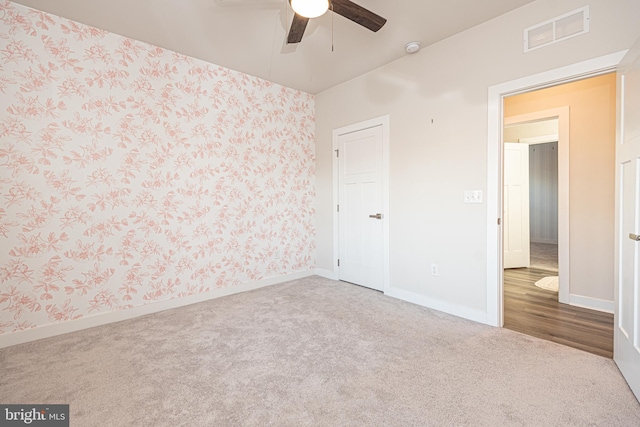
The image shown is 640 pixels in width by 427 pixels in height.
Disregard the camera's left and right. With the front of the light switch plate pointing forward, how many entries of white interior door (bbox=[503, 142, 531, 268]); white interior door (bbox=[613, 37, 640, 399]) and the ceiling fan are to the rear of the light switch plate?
1

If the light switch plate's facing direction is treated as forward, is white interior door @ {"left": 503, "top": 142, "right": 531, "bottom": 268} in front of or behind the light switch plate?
behind

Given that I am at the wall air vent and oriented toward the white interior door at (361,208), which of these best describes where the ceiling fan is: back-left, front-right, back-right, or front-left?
front-left

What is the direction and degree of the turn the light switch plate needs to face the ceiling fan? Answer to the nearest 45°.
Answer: approximately 45° to its right

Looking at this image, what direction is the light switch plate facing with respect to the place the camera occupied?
facing the viewer

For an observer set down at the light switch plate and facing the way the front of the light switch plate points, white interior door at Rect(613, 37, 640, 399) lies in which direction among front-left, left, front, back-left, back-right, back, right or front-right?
front-left

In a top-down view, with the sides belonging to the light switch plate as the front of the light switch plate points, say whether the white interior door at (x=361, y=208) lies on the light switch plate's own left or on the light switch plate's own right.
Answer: on the light switch plate's own right

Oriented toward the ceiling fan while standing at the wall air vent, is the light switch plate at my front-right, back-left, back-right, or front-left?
front-right
